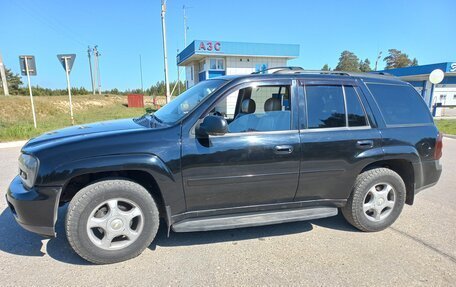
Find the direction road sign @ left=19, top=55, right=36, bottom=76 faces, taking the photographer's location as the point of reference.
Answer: facing away from the viewer

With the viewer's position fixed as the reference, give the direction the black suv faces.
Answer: facing to the left of the viewer

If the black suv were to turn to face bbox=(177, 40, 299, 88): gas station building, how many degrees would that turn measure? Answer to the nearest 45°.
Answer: approximately 90° to its right

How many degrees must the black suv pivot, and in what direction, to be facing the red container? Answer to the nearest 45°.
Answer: approximately 90° to its right

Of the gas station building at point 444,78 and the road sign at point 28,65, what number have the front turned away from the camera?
1

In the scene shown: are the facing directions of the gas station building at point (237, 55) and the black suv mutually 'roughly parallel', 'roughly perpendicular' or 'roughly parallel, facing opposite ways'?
roughly perpendicular

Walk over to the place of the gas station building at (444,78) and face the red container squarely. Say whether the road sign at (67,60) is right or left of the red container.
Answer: left
